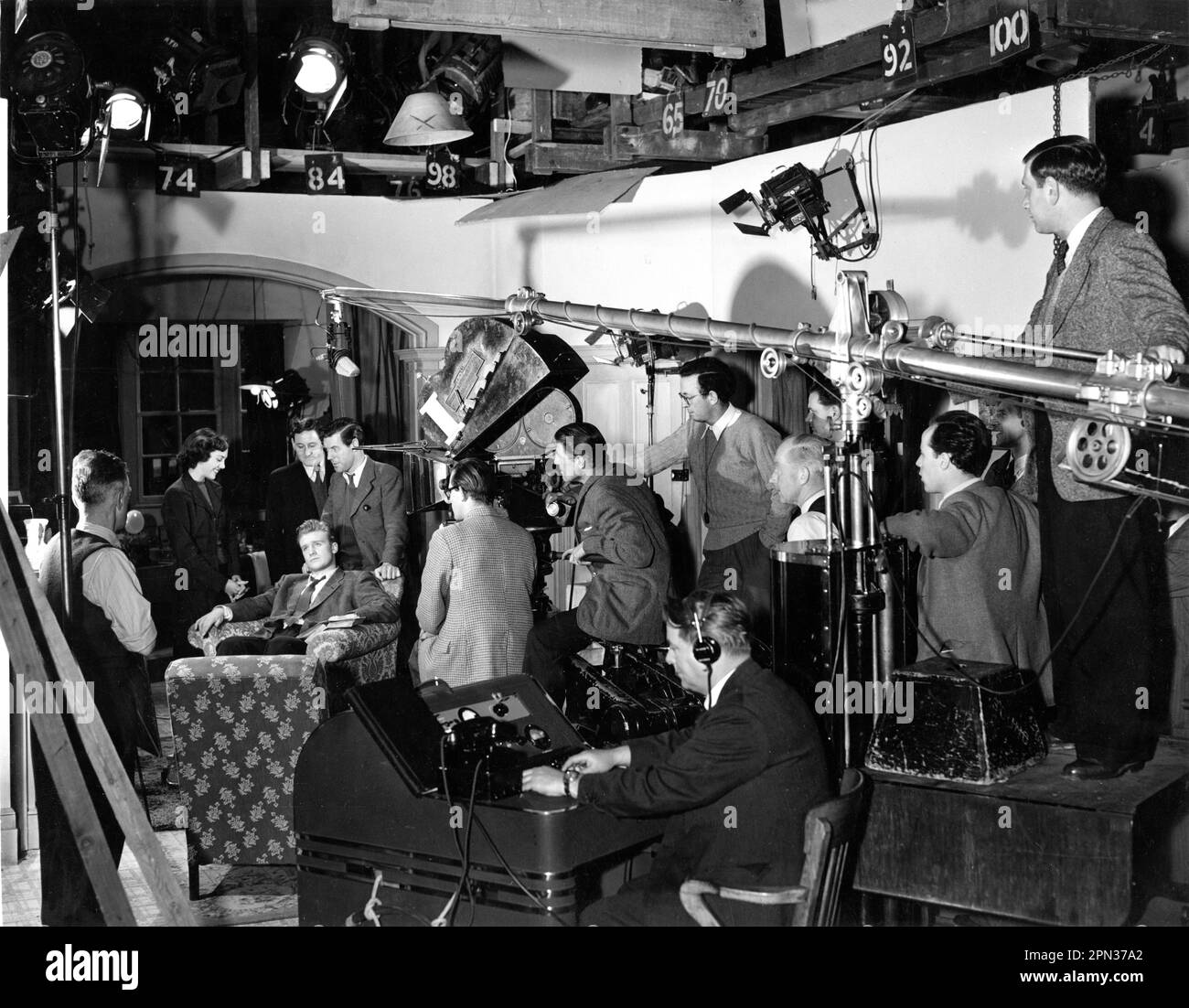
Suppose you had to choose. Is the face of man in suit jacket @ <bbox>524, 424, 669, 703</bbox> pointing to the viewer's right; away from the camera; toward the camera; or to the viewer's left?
to the viewer's left

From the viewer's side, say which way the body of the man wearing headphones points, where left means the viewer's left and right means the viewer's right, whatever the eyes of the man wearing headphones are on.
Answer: facing to the left of the viewer

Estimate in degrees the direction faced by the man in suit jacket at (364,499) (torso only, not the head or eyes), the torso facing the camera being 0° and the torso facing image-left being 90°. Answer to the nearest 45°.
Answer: approximately 45°

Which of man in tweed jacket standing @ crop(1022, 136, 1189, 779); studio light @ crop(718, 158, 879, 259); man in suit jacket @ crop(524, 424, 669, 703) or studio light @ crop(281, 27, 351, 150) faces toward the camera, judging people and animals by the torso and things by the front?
studio light @ crop(281, 27, 351, 150)

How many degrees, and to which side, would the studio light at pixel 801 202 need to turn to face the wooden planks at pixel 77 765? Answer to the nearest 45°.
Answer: approximately 45° to its left

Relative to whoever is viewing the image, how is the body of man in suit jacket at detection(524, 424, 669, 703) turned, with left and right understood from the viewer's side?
facing to the left of the viewer

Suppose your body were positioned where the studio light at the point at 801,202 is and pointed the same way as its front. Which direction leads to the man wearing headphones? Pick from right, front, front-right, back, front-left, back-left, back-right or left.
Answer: left

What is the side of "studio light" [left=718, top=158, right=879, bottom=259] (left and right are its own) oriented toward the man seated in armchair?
front

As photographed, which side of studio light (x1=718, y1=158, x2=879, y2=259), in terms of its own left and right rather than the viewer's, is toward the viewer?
left

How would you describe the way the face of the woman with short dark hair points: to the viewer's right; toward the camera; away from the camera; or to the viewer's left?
to the viewer's right

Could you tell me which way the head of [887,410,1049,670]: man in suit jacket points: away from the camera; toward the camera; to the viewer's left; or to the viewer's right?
to the viewer's left
